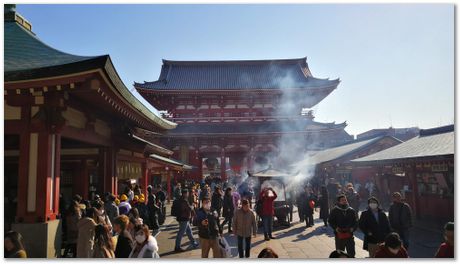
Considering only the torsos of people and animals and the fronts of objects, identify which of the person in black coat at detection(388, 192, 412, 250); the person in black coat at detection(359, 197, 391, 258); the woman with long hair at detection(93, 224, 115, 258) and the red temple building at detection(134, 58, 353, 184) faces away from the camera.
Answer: the woman with long hair

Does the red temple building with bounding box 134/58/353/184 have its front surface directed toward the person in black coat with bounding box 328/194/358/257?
yes

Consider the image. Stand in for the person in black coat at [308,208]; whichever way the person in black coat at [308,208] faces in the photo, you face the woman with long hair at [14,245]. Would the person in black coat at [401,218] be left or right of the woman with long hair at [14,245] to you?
left

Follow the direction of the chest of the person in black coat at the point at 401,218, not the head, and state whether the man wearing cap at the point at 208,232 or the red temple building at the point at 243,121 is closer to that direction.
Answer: the man wearing cap

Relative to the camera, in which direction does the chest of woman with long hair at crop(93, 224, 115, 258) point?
away from the camera
